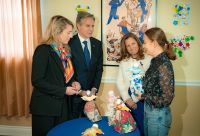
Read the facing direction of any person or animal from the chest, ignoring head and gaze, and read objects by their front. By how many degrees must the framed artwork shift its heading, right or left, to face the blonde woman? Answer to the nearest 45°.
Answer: approximately 45° to its right

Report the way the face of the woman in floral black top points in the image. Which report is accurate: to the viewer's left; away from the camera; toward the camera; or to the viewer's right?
to the viewer's left

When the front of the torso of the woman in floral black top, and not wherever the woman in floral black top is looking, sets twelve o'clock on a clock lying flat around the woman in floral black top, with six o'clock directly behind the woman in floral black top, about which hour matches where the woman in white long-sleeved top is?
The woman in white long-sleeved top is roughly at 2 o'clock from the woman in floral black top.

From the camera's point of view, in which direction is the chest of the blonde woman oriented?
to the viewer's right

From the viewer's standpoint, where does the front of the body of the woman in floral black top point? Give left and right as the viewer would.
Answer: facing to the left of the viewer

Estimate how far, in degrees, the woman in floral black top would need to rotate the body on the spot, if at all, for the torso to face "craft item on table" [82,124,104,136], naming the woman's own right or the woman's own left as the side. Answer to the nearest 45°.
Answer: approximately 45° to the woman's own left

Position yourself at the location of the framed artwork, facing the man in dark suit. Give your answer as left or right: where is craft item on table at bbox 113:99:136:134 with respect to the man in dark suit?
left

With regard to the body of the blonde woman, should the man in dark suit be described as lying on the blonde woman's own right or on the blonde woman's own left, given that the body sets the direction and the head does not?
on the blonde woman's own left

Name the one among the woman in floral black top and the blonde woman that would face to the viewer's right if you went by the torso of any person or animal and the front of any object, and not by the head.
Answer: the blonde woman

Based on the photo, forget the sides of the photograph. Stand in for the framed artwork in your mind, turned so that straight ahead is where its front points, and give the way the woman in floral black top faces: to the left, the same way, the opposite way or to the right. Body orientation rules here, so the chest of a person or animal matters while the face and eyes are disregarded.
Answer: to the right

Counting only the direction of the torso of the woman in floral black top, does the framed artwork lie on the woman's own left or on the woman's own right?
on the woman's own right

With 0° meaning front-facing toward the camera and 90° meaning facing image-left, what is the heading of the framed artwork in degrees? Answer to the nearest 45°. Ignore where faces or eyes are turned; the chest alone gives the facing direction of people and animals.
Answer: approximately 0°
